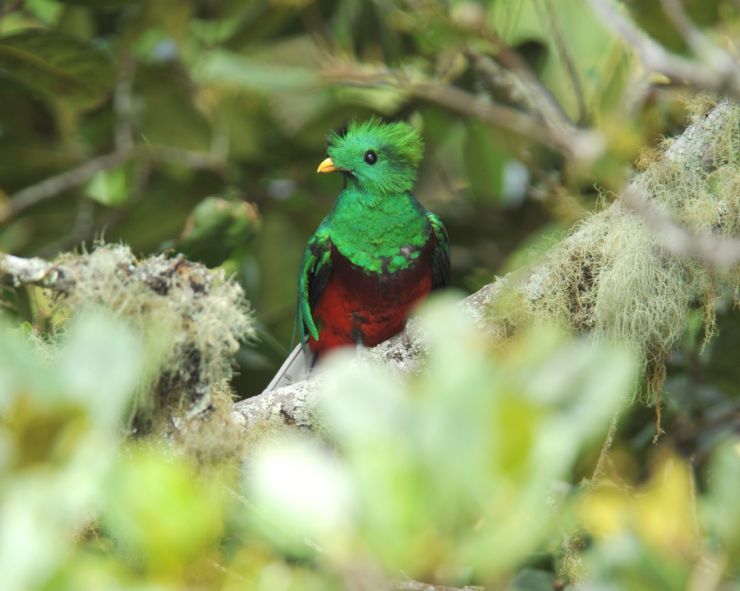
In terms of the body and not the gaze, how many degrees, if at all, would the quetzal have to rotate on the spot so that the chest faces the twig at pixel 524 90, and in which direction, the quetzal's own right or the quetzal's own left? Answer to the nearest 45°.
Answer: approximately 135° to the quetzal's own left

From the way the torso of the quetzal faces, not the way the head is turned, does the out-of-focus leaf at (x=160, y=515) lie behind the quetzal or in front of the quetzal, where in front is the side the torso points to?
in front

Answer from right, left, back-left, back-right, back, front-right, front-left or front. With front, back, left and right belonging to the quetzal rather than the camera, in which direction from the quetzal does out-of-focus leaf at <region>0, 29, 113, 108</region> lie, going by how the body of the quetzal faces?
right

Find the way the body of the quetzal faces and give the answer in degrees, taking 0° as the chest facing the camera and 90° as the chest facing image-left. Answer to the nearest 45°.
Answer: approximately 0°

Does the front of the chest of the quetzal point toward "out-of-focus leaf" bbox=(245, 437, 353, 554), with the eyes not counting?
yes

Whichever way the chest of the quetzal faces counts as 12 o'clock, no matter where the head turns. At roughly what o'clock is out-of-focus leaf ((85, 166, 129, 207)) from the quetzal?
The out-of-focus leaf is roughly at 4 o'clock from the quetzal.
